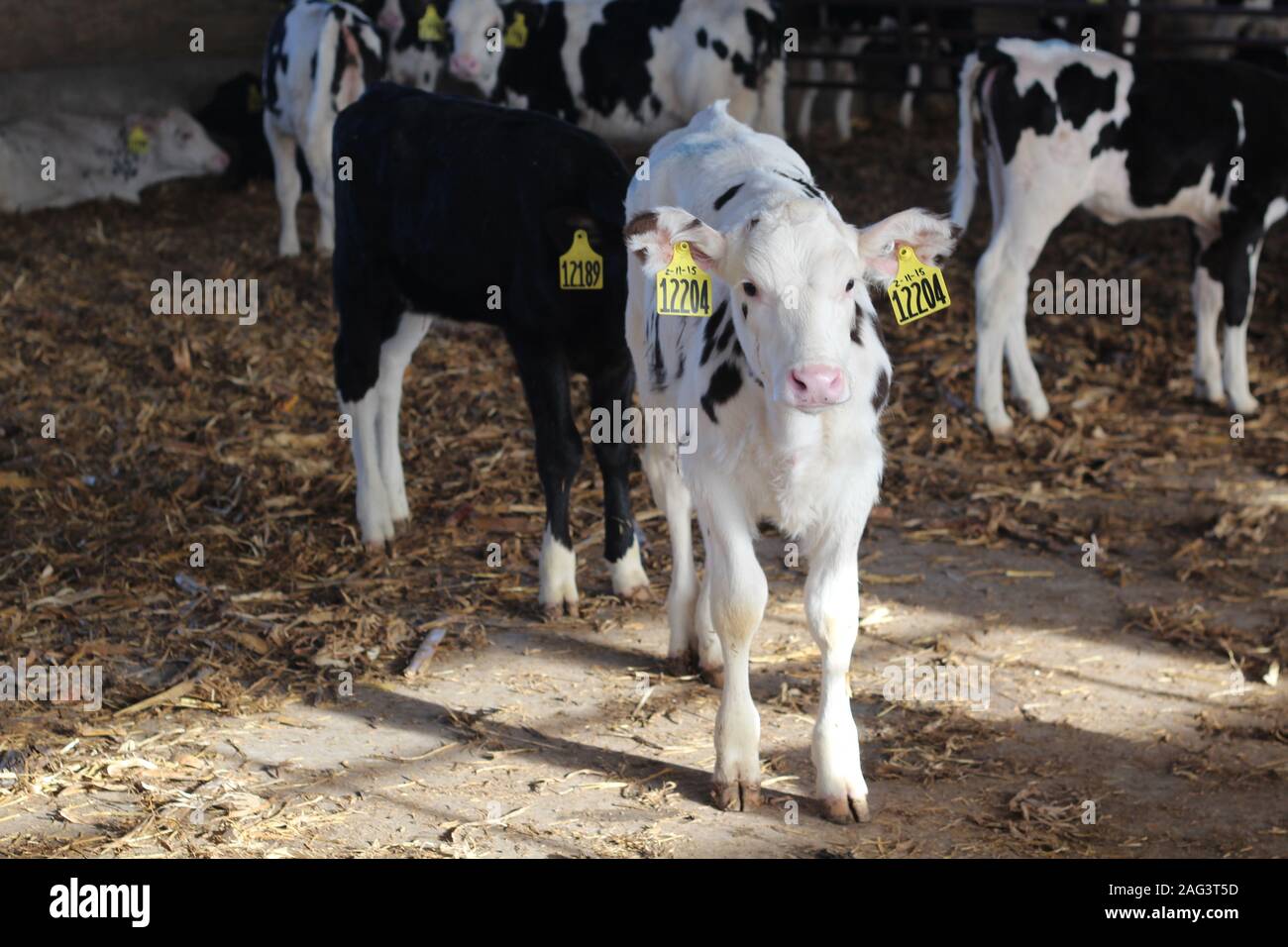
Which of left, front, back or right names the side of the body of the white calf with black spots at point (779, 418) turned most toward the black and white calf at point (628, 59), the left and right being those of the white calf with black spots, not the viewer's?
back

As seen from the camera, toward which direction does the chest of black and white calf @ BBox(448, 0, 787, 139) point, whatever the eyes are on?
to the viewer's left

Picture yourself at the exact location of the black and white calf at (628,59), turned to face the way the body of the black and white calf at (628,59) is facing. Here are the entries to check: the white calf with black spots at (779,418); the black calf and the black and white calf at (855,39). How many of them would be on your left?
2

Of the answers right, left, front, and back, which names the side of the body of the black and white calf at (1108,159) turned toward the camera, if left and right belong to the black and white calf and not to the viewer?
right

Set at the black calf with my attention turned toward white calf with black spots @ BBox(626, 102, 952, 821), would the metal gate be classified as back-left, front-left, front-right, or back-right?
back-left

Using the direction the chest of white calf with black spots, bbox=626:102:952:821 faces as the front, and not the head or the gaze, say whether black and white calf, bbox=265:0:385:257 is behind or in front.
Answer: behind

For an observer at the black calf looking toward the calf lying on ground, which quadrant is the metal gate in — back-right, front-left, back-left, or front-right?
front-right

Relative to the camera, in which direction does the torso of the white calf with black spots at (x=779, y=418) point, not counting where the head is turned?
toward the camera

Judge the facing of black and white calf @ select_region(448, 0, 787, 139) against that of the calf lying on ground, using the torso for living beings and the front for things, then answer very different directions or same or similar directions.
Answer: very different directions

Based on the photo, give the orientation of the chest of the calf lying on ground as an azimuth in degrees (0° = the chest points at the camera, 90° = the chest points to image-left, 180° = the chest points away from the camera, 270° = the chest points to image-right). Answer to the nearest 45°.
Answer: approximately 270°
